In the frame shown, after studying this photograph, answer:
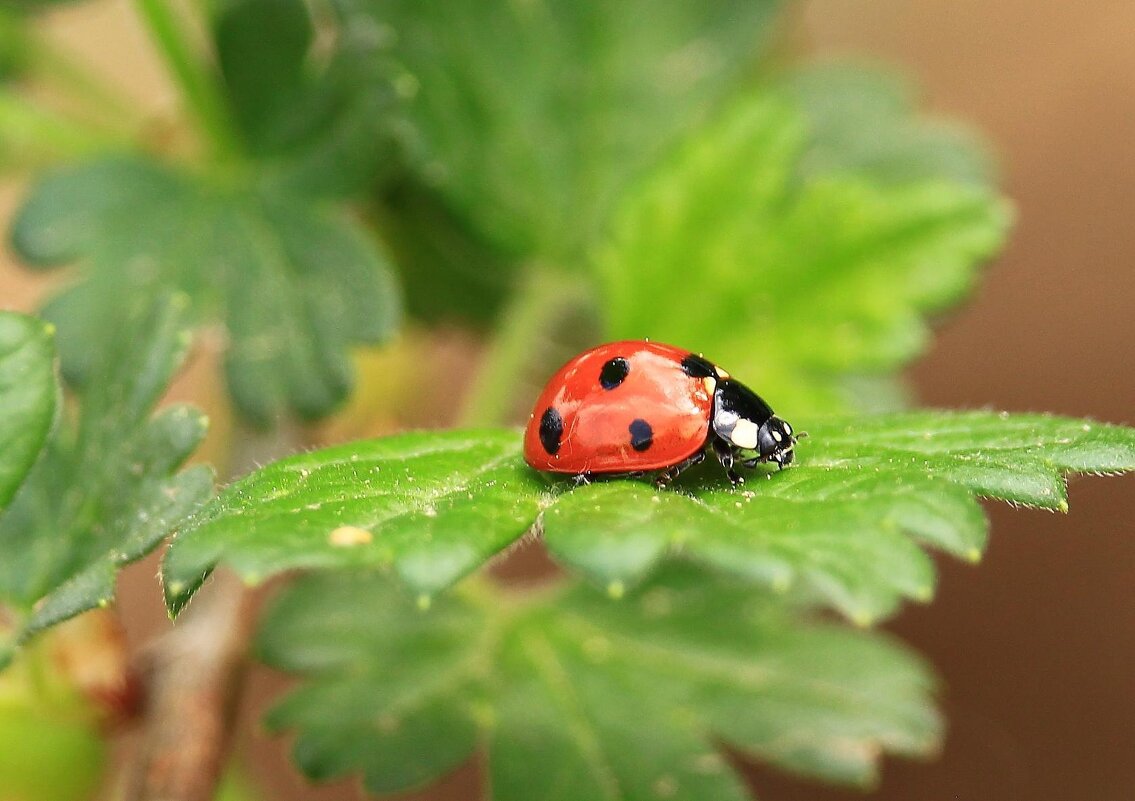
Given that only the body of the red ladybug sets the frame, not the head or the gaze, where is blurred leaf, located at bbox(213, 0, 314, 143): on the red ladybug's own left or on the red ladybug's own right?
on the red ladybug's own left

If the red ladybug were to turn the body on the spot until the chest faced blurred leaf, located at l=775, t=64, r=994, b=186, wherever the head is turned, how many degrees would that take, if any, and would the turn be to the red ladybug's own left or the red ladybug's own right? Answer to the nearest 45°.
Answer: approximately 45° to the red ladybug's own left

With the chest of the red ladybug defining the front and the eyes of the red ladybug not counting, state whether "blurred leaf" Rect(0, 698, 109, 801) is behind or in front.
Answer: behind

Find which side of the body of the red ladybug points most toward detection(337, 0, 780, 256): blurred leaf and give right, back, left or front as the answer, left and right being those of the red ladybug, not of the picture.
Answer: left

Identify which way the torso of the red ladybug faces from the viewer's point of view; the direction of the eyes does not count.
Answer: to the viewer's right

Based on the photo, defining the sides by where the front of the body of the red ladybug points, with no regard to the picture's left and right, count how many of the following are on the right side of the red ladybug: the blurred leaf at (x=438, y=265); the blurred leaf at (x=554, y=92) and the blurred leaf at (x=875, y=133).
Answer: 0

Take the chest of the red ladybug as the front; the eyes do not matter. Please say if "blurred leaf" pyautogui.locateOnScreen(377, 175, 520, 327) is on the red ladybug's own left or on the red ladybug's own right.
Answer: on the red ladybug's own left
